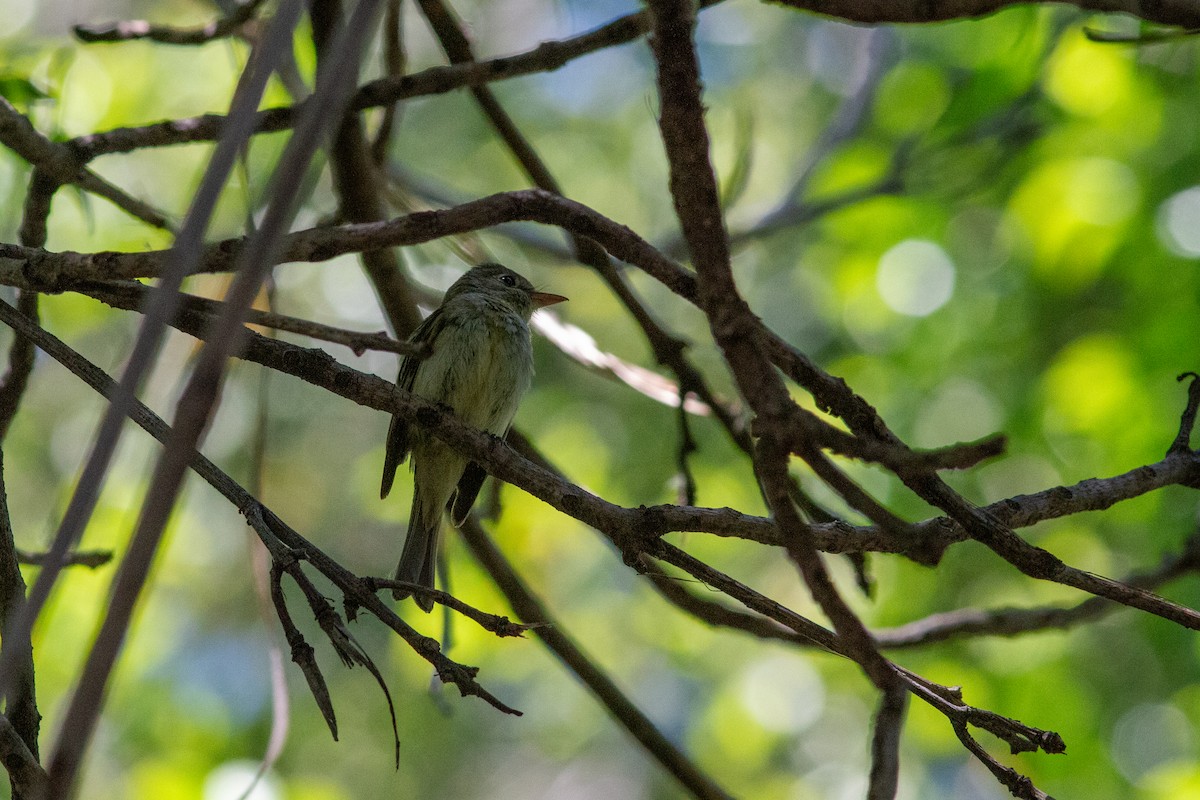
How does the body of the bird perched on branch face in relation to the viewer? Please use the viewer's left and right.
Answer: facing the viewer and to the right of the viewer
